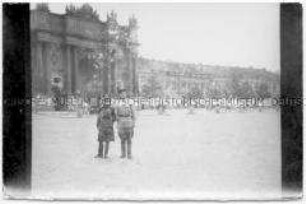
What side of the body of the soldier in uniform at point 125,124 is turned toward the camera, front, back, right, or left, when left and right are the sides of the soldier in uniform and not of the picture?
front
